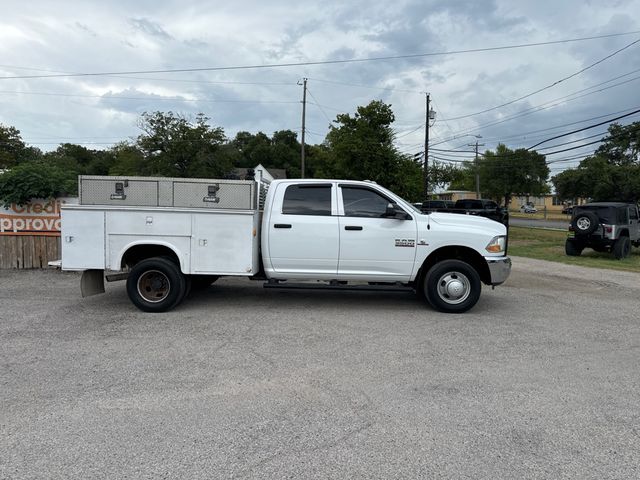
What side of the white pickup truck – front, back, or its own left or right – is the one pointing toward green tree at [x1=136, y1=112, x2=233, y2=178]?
left

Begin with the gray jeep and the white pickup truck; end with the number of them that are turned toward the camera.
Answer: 0

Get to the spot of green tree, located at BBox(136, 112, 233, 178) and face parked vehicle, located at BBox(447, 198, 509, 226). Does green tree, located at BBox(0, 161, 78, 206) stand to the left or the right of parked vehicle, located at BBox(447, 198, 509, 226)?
right

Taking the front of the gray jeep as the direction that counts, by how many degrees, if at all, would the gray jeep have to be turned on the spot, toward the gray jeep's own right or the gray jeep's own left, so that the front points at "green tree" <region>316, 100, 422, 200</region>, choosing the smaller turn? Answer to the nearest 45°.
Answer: approximately 90° to the gray jeep's own left

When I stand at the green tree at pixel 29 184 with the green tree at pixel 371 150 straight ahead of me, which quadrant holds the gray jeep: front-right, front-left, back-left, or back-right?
front-right

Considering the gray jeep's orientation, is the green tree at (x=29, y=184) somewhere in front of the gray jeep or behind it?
behind

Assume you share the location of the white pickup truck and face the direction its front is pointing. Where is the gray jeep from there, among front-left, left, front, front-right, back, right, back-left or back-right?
front-left

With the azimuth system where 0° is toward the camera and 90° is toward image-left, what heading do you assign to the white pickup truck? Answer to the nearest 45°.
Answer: approximately 270°

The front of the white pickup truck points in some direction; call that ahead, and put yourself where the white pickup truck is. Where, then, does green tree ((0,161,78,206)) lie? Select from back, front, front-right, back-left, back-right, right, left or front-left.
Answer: back-left

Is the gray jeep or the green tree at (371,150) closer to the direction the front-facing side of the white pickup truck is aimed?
the gray jeep

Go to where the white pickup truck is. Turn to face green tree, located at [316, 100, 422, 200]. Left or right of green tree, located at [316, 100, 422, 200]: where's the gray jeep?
right

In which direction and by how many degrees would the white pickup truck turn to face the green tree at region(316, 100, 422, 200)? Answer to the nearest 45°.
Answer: approximately 90° to its left
